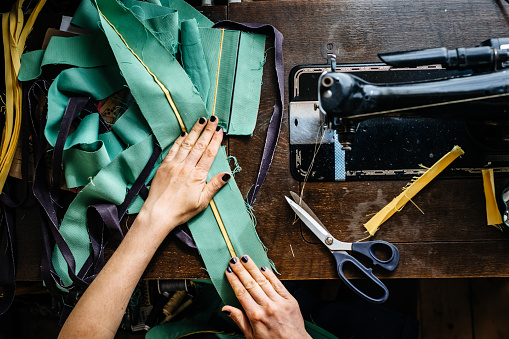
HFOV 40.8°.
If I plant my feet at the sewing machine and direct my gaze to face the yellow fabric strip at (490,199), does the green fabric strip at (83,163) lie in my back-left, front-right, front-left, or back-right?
back-right

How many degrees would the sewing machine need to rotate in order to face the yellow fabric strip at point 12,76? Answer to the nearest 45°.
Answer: approximately 90° to its right

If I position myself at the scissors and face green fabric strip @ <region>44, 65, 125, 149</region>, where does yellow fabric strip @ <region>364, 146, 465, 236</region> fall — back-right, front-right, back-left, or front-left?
back-right

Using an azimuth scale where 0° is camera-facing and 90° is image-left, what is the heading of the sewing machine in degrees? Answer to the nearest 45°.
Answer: approximately 0°
